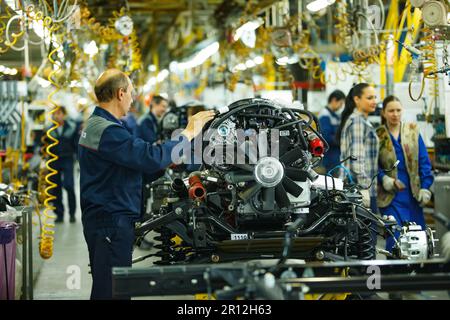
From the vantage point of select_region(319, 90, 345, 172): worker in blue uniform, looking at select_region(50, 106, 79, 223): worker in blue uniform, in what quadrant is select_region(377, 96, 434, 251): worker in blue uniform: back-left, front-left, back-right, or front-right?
back-left

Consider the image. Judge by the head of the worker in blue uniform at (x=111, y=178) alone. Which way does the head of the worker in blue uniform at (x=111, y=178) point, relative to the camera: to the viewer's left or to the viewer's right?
to the viewer's right

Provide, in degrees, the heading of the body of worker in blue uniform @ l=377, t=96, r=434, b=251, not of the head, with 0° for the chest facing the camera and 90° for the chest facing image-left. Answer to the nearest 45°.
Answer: approximately 0°

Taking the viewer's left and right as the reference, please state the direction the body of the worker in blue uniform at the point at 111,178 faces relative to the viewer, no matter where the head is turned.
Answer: facing away from the viewer and to the right of the viewer
